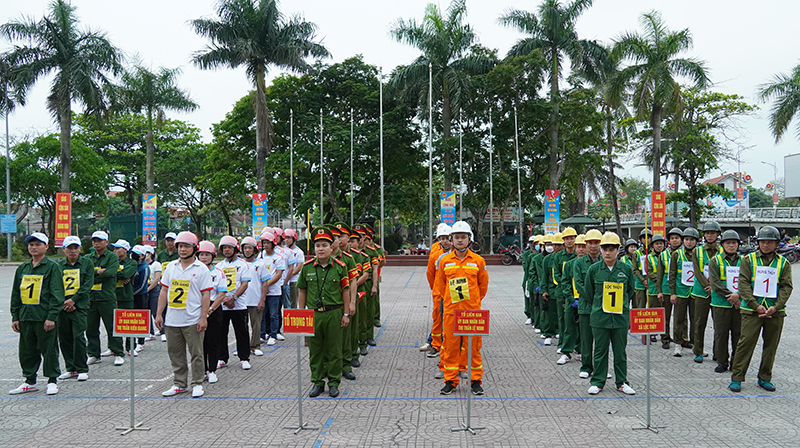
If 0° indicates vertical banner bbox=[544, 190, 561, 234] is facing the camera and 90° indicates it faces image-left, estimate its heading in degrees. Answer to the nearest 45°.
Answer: approximately 0°

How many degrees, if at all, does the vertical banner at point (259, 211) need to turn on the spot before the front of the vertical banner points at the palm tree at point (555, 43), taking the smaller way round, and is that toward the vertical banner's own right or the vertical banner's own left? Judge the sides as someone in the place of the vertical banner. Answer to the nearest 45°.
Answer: approximately 90° to the vertical banner's own left

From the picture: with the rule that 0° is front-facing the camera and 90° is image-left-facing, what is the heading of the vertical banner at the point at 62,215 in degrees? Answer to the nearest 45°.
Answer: approximately 0°

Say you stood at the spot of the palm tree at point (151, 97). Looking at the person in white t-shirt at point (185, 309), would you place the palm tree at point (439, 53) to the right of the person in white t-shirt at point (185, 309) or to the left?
left

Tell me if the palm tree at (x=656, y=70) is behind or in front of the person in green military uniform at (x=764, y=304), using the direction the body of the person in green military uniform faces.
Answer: behind

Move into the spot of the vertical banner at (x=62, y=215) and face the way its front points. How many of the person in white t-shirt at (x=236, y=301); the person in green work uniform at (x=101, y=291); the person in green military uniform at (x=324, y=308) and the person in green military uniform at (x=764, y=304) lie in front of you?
4

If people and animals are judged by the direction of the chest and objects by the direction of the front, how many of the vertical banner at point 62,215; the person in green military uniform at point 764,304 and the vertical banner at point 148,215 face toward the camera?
3

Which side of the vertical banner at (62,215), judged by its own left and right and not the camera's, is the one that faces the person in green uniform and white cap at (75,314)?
front
